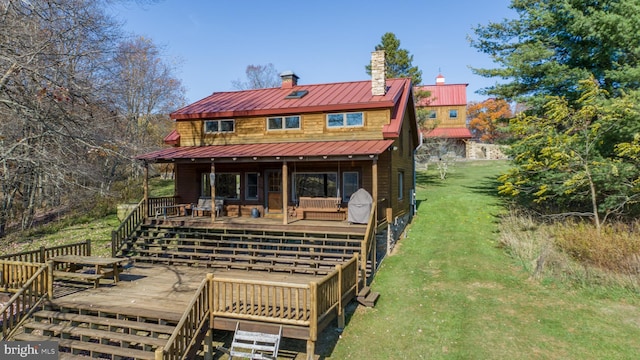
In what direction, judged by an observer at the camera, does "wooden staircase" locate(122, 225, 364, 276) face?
facing the viewer

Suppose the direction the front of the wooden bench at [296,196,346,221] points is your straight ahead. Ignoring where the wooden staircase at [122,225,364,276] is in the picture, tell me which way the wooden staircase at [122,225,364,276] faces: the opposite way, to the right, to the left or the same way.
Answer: the same way

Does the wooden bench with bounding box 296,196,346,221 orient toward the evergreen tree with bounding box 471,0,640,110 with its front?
no

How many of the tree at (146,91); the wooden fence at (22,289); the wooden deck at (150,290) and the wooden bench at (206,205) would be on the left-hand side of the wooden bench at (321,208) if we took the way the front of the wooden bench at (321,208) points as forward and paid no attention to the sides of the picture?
0

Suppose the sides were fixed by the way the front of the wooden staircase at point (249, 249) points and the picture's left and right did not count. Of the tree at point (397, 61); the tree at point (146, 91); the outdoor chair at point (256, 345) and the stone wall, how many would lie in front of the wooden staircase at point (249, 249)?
1

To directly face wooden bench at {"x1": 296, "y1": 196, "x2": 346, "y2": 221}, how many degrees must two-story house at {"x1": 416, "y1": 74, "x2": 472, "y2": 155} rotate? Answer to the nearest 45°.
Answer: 0° — it already faces it

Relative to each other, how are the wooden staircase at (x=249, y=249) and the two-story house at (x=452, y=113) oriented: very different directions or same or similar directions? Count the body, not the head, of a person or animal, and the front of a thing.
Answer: same or similar directions

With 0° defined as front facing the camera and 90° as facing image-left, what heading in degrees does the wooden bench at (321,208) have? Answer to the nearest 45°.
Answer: approximately 0°

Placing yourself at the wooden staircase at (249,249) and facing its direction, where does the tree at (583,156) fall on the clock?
The tree is roughly at 9 o'clock from the wooden staircase.

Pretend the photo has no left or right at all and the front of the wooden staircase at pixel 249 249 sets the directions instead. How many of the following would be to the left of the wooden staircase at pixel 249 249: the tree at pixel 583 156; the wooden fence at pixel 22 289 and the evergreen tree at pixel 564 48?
2

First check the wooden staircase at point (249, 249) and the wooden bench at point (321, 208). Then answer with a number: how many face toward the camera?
2

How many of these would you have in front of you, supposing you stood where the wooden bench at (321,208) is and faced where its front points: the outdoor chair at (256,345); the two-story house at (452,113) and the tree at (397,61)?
1

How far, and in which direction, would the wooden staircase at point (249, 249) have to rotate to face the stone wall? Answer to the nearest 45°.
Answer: approximately 135° to its left

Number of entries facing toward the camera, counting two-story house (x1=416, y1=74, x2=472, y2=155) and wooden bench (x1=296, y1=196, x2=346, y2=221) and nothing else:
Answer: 2
